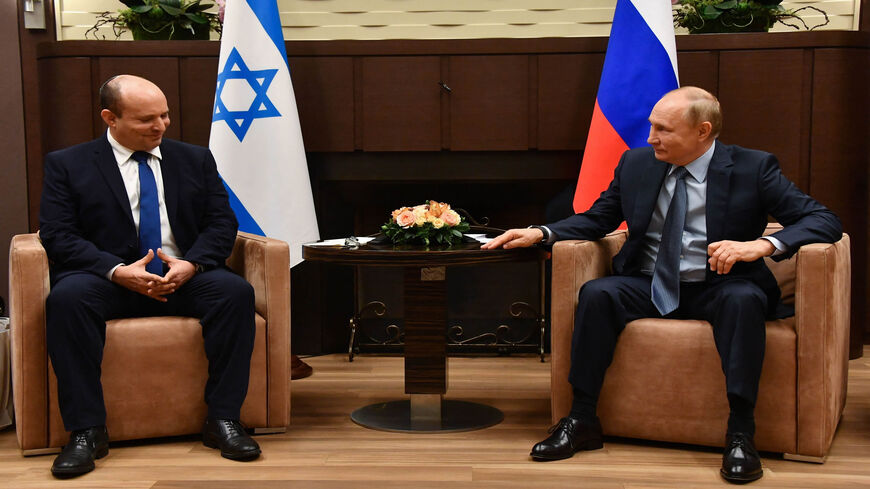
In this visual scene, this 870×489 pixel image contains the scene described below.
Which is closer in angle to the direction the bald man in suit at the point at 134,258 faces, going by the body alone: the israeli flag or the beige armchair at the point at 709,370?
the beige armchair

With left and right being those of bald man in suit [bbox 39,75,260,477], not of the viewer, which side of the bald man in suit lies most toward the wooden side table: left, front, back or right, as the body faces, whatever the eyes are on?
left

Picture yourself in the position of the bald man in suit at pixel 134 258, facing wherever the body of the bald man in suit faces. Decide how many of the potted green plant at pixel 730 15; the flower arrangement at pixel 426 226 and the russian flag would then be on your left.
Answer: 3

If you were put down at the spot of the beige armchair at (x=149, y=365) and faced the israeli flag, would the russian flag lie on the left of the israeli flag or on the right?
right

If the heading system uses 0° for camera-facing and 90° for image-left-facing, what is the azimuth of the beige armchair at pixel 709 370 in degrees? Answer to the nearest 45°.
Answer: approximately 45°

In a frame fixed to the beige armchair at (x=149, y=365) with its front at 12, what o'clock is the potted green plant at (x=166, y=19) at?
The potted green plant is roughly at 6 o'clock from the beige armchair.

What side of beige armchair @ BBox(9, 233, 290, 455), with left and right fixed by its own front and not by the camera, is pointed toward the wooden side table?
left

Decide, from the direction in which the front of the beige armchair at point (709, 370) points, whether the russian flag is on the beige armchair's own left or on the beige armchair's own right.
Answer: on the beige armchair's own right

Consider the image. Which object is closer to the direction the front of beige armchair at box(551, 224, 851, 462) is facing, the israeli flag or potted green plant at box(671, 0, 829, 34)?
the israeli flag

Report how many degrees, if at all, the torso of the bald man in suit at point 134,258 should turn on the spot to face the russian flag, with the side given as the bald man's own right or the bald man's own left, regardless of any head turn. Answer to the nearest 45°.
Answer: approximately 90° to the bald man's own left

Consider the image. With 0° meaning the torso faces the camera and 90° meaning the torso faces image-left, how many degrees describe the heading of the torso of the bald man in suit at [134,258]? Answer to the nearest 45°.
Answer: approximately 0°

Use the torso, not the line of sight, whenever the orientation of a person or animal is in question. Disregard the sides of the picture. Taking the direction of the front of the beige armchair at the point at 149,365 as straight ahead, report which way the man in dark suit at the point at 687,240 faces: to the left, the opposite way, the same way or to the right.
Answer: to the right

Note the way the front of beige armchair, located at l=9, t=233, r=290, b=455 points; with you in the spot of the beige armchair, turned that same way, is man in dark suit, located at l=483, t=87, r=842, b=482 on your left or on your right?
on your left
